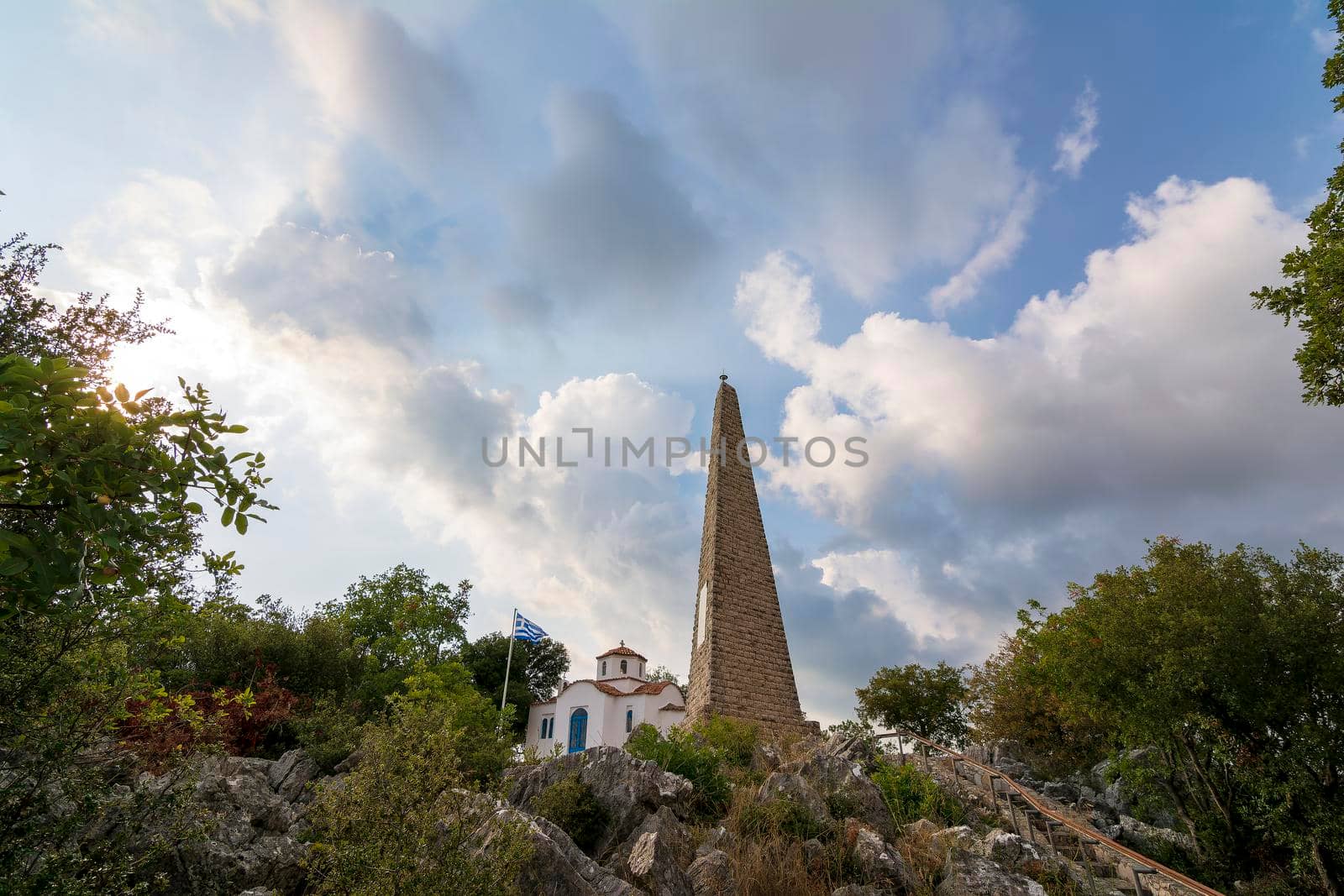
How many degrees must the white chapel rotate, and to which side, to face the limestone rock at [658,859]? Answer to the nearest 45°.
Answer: approximately 45° to its left

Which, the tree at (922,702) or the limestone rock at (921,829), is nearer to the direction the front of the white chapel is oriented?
the limestone rock

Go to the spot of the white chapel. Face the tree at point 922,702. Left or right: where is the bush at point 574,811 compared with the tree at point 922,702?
right

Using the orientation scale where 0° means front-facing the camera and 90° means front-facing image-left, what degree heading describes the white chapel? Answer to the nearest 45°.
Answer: approximately 45°

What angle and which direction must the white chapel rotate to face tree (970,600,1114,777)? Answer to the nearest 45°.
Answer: approximately 90° to its left

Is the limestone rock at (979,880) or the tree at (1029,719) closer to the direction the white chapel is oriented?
the limestone rock

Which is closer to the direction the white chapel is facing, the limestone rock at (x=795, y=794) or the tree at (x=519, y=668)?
the limestone rock

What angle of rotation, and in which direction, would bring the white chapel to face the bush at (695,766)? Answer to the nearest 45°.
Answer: approximately 45° to its left

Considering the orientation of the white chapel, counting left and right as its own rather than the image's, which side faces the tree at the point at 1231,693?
left
